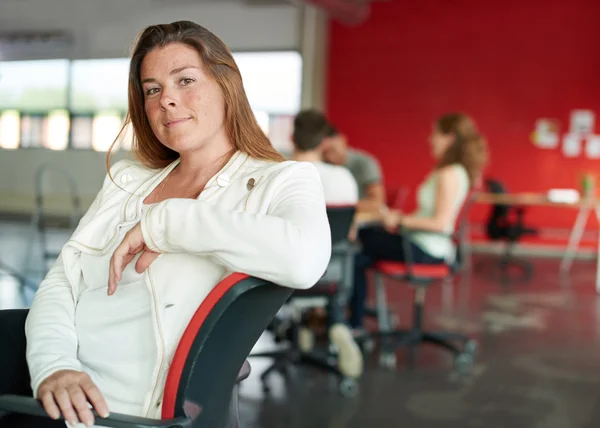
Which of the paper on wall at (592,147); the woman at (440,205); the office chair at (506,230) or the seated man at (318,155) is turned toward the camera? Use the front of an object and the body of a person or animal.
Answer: the paper on wall

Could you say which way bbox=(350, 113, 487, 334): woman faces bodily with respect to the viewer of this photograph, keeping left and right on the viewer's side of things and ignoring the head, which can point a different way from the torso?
facing to the left of the viewer

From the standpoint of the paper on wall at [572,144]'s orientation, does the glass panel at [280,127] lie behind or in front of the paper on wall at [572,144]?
in front

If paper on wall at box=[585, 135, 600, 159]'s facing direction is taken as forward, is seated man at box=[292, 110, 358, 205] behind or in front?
in front

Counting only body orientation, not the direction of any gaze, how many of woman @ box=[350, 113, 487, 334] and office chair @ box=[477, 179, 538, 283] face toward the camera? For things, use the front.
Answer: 0

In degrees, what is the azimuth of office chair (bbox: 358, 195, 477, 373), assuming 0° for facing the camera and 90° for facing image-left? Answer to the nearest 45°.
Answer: approximately 90°

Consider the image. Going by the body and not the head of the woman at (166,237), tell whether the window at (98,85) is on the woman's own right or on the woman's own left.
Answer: on the woman's own right

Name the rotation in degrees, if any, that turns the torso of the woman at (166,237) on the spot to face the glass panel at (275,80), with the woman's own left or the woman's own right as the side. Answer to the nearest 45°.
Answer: approximately 135° to the woman's own right

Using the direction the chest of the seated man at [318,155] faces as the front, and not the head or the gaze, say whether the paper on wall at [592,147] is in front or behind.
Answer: in front

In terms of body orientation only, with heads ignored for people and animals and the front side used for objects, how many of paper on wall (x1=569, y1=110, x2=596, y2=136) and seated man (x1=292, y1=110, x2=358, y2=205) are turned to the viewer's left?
0

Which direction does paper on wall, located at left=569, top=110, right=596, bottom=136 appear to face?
toward the camera

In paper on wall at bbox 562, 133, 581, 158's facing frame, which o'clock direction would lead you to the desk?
The desk is roughly at 12 o'clock from the paper on wall.

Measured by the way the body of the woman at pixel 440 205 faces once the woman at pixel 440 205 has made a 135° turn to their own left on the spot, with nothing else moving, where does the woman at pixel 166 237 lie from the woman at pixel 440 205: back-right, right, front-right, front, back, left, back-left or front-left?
front-right

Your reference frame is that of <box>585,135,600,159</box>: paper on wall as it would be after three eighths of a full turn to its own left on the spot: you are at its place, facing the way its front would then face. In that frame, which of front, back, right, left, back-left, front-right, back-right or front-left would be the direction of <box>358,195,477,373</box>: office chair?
back-right

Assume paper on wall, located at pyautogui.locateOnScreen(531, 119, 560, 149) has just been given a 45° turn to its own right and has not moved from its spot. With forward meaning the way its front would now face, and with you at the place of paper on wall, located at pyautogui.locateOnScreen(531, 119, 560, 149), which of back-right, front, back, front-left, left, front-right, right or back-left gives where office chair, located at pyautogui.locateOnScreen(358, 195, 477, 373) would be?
front-left
